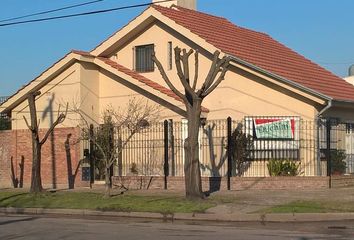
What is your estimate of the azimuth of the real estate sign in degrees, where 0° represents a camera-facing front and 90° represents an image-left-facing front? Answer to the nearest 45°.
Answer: approximately 0°

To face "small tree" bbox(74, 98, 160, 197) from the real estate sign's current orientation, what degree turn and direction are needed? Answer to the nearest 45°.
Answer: approximately 90° to its right
